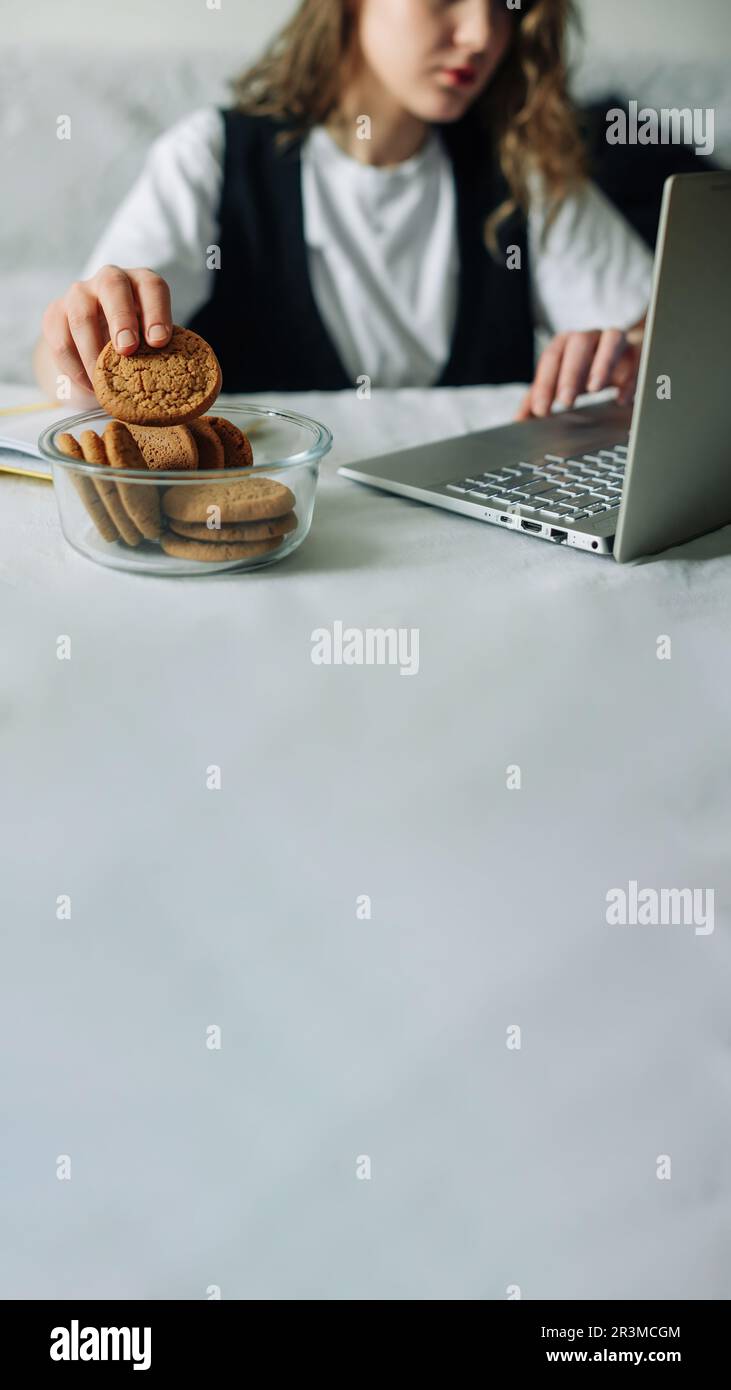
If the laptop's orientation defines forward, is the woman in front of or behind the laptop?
in front

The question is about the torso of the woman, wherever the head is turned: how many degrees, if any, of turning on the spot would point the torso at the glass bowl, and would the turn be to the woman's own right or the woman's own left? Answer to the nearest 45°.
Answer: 0° — they already face it

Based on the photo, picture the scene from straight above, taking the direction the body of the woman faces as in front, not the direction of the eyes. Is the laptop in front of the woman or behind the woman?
in front

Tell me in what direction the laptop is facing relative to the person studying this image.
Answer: facing away from the viewer and to the left of the viewer

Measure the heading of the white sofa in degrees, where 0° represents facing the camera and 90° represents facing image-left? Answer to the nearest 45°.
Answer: approximately 0°
